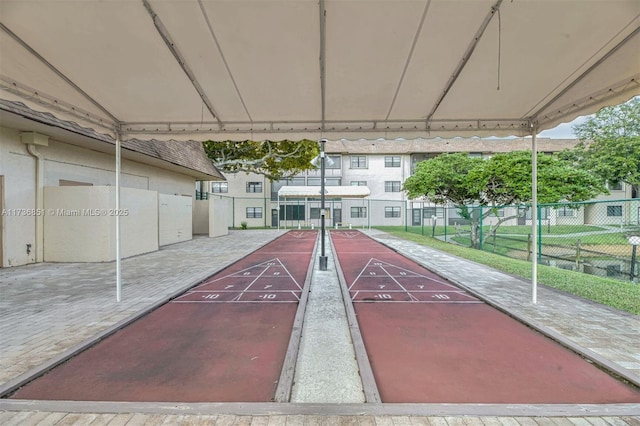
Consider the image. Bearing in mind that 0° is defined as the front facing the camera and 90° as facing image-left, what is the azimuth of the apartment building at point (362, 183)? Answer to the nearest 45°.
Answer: approximately 0°

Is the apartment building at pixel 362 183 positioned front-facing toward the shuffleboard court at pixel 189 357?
yes

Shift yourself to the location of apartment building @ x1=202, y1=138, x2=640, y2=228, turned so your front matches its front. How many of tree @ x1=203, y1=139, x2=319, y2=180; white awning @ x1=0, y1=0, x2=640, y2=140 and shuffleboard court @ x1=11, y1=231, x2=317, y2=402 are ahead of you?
3

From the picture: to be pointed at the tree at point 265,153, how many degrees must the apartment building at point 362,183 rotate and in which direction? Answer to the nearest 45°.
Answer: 0° — it already faces it

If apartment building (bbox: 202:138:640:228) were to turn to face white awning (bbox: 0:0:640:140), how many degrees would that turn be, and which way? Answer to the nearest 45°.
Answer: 0° — it already faces it

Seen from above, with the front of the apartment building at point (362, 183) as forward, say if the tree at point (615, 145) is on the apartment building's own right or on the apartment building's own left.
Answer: on the apartment building's own left

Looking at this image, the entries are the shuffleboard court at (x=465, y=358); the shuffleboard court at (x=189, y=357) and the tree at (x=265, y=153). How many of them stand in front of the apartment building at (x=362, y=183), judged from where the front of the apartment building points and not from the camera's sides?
3
